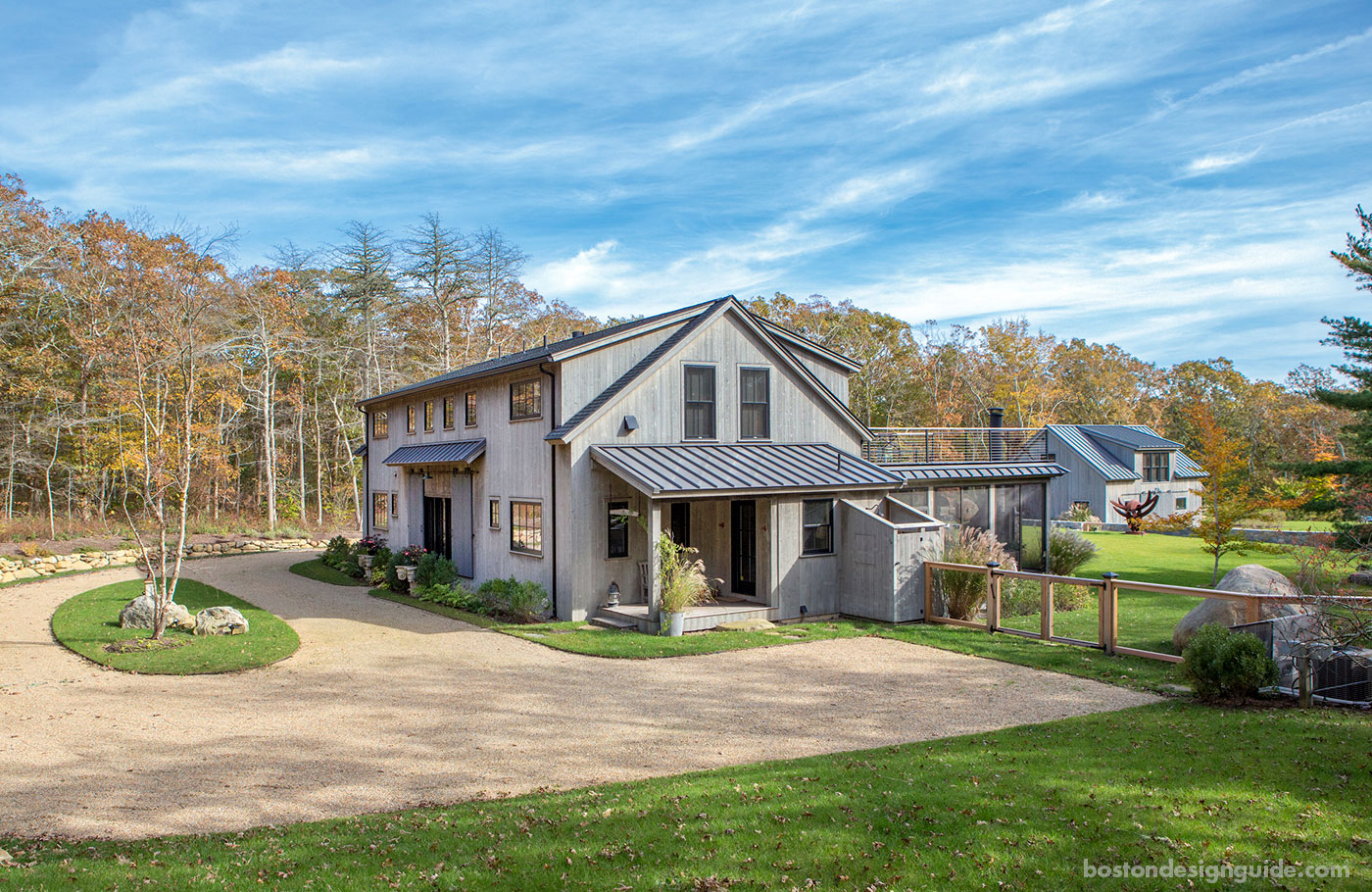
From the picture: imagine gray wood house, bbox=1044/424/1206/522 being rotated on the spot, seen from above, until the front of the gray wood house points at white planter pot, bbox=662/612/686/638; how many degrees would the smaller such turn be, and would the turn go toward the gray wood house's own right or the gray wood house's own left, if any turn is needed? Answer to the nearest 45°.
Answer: approximately 45° to the gray wood house's own right

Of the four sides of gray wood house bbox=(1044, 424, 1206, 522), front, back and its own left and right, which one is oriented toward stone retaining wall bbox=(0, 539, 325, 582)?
right

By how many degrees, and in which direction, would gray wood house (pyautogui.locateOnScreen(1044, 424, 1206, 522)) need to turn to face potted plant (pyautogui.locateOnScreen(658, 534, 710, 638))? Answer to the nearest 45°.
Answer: approximately 45° to its right

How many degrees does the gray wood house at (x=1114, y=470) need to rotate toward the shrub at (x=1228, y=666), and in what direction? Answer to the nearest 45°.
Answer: approximately 45° to its right

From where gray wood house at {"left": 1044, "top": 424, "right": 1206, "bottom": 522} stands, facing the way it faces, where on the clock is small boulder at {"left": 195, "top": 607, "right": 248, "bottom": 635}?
The small boulder is roughly at 2 o'clock from the gray wood house.

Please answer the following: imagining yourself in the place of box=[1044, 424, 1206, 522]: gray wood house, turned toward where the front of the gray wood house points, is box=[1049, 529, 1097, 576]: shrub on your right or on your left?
on your right

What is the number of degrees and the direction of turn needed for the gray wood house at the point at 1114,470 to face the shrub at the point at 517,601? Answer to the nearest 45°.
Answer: approximately 45° to its right

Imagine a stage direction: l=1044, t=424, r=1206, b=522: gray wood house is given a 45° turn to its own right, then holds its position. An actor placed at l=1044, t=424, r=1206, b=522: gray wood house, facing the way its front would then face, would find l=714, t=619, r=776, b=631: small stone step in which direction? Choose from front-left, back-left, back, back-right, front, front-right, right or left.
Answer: front

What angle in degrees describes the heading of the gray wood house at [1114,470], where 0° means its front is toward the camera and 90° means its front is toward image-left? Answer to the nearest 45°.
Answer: approximately 315°

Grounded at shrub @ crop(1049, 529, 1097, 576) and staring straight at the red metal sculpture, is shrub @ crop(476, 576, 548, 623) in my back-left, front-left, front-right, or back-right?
back-left
